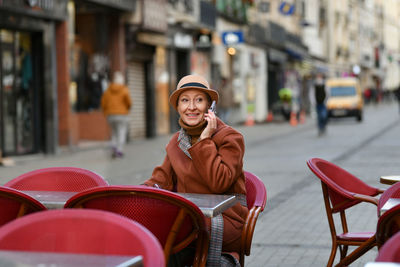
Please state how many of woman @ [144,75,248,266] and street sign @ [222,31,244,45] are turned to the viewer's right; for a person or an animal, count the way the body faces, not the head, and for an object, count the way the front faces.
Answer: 0

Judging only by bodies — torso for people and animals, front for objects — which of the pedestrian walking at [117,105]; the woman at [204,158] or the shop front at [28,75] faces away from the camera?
the pedestrian walking

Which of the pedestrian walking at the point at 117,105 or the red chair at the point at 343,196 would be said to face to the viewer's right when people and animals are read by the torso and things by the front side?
the red chair

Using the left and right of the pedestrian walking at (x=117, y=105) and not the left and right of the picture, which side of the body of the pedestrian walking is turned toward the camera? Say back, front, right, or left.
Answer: back

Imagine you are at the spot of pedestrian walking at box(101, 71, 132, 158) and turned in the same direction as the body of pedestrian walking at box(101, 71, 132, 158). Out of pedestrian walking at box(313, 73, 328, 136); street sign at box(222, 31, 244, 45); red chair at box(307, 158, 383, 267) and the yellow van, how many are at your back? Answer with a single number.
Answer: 1

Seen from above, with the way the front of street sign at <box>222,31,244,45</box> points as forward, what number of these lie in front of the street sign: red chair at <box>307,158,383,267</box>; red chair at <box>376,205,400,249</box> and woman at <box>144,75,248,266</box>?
3

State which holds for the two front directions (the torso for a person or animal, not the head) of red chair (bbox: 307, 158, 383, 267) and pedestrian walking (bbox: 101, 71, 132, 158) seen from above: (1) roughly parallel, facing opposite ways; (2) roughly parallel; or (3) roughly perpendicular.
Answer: roughly perpendicular

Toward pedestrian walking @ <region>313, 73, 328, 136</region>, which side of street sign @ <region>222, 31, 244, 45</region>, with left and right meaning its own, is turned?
left

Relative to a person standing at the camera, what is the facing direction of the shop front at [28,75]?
facing the viewer and to the right of the viewer

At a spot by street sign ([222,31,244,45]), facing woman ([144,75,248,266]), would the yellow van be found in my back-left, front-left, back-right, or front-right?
back-left
